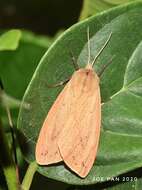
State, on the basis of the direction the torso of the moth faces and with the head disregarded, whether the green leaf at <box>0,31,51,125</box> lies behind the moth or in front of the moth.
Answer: in front

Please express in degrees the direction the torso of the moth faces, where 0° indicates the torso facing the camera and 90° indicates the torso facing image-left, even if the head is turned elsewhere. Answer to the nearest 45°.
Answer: approximately 180°
